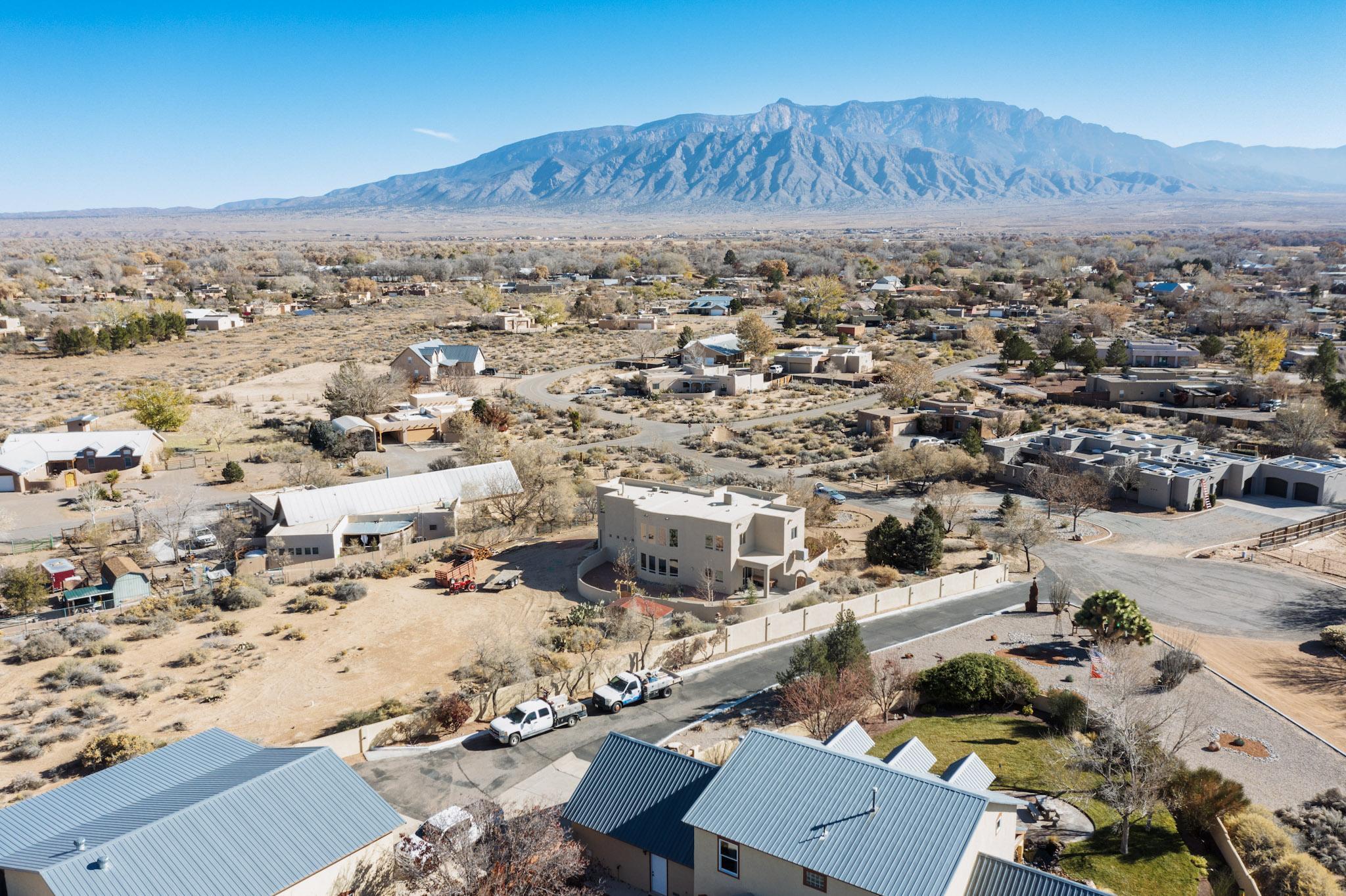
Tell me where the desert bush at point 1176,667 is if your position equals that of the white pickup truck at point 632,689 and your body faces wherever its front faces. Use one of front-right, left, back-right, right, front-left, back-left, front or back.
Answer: back-left

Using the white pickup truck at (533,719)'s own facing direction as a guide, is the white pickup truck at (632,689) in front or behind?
behind

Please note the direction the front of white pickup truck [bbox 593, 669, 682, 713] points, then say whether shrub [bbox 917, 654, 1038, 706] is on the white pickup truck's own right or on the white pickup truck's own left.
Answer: on the white pickup truck's own left

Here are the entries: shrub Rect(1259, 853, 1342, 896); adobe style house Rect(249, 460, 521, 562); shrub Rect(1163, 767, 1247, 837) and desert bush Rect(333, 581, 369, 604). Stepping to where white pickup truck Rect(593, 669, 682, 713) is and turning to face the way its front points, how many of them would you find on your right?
2

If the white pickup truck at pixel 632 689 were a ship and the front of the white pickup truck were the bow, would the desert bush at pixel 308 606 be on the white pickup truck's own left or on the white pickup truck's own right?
on the white pickup truck's own right

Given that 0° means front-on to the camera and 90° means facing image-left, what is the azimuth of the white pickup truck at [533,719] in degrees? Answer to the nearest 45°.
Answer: approximately 45°

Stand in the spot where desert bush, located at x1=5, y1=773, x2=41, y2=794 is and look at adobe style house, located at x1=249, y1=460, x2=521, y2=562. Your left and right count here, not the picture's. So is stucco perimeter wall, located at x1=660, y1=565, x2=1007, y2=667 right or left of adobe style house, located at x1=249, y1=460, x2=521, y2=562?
right

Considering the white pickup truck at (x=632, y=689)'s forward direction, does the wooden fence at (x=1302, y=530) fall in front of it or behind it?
behind

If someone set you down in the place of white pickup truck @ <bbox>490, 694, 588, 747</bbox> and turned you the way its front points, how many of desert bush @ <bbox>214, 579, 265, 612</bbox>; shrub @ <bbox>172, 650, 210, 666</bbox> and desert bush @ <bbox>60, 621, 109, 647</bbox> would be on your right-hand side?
3
